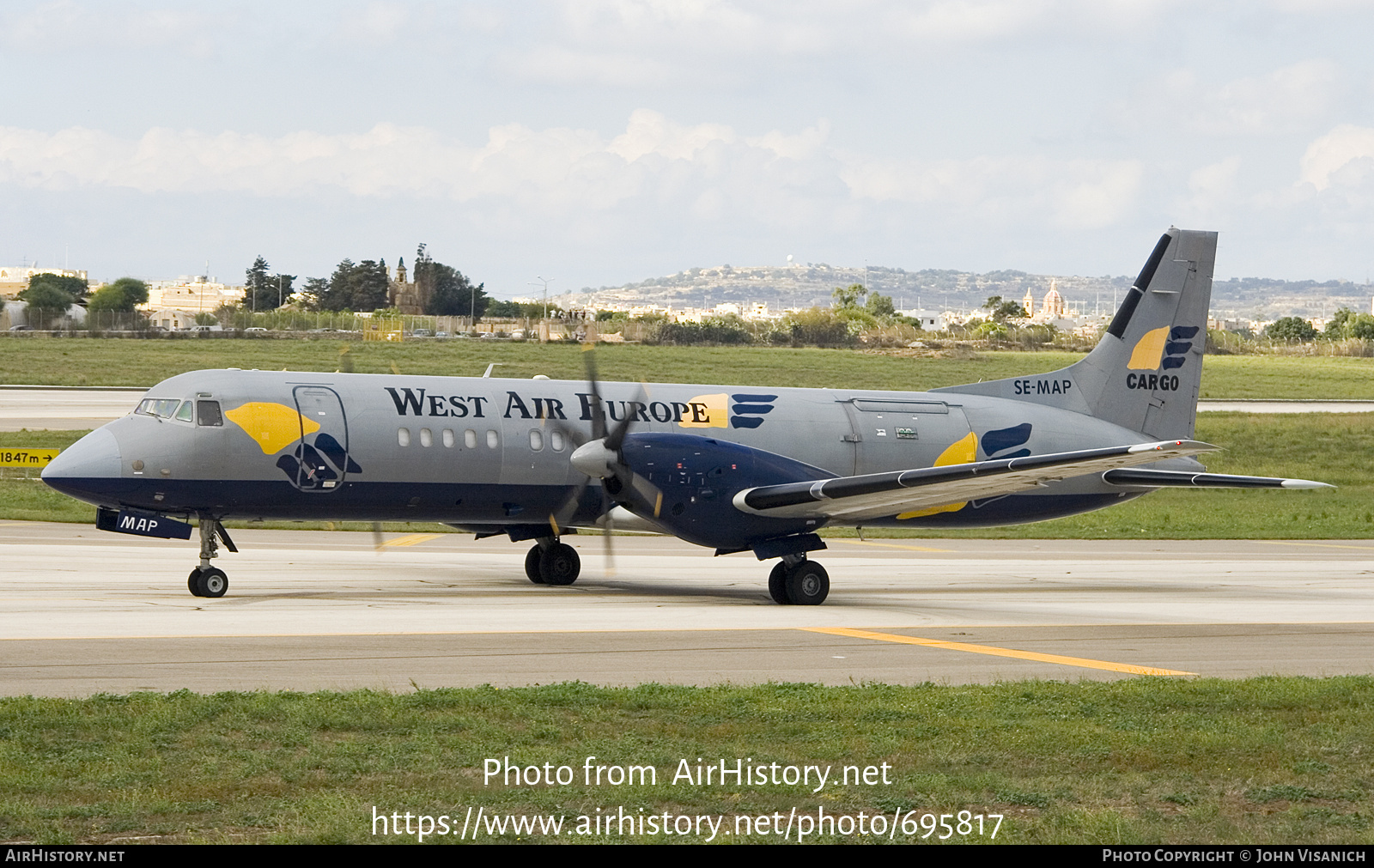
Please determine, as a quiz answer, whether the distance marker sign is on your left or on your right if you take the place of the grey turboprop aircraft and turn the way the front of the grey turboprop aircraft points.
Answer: on your right

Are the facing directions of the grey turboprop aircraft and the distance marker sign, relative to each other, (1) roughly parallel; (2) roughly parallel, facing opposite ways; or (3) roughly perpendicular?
roughly perpendicular

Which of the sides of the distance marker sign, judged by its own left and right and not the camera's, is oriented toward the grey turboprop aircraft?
front

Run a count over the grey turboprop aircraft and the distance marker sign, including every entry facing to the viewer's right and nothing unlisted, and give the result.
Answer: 0

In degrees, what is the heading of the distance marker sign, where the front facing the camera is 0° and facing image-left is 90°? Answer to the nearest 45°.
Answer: approximately 0°
